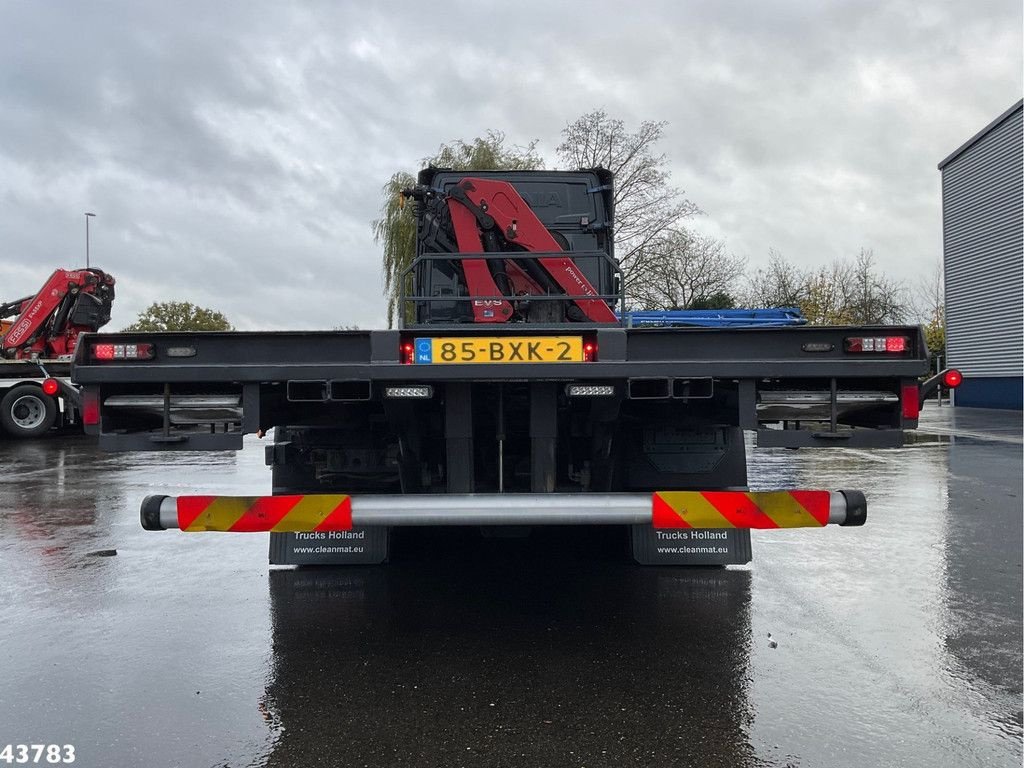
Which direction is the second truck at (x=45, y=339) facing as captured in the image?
to the viewer's left

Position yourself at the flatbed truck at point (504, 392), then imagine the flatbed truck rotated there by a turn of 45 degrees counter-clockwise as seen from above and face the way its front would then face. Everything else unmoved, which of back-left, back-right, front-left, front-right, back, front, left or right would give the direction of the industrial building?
right

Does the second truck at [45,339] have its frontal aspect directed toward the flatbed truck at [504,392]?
no

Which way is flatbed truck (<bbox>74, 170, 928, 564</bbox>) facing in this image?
away from the camera

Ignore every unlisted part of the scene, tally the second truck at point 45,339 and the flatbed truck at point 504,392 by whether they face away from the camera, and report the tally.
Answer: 1

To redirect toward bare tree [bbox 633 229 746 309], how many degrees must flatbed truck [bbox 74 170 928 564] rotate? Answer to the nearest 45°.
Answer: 0° — it already faces it

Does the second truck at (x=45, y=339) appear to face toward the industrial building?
no
